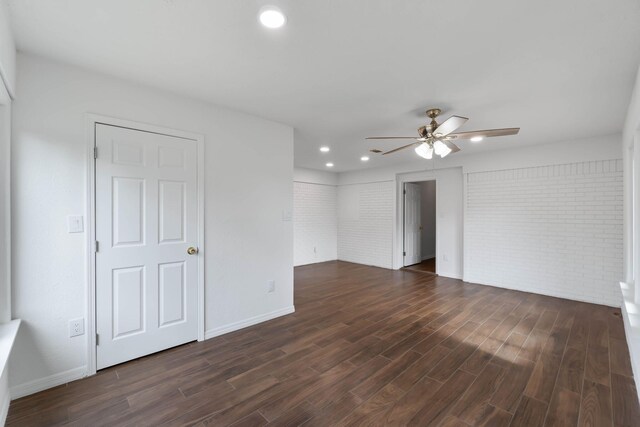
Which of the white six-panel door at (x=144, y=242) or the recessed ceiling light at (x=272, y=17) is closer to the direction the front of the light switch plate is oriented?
the recessed ceiling light

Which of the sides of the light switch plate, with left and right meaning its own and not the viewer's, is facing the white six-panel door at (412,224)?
left

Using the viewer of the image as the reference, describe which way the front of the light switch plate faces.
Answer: facing the viewer

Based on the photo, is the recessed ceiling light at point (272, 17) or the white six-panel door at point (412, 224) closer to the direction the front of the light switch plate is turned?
the recessed ceiling light

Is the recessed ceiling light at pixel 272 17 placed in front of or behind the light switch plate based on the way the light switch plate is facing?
in front

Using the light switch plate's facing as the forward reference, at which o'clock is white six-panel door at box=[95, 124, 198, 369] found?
The white six-panel door is roughly at 9 o'clock from the light switch plate.
